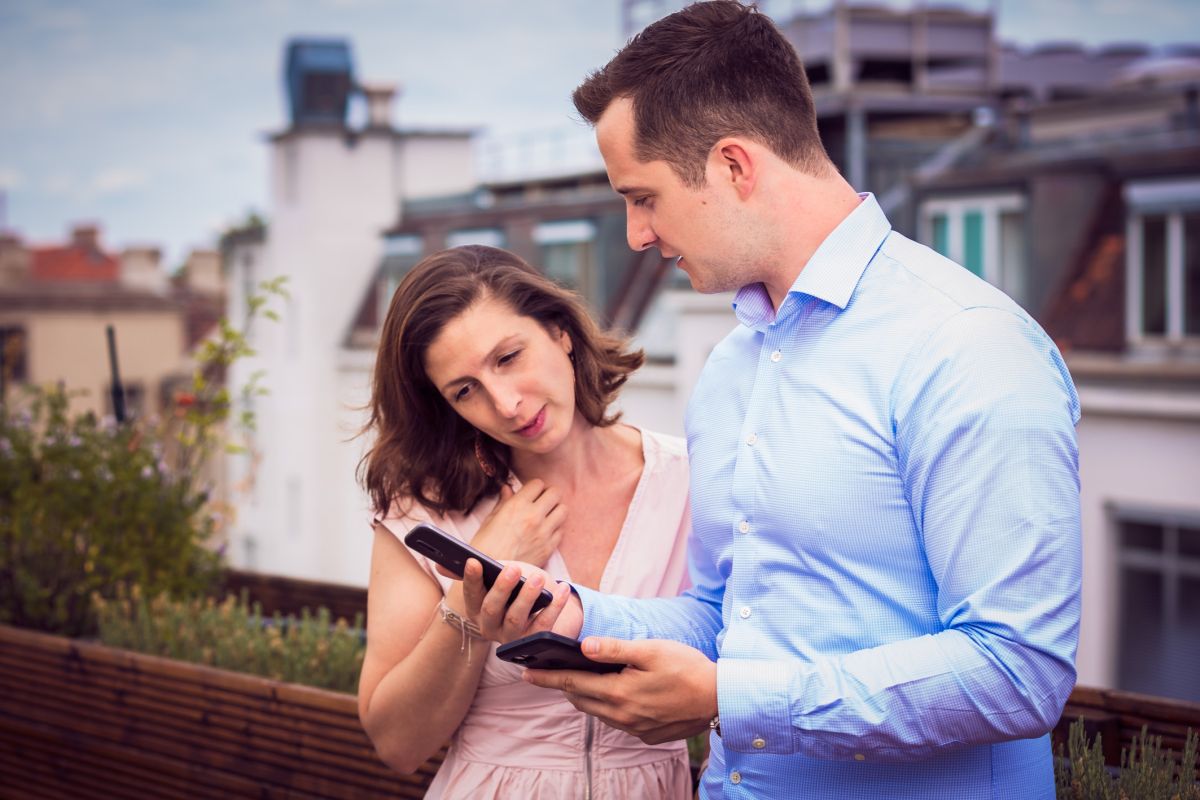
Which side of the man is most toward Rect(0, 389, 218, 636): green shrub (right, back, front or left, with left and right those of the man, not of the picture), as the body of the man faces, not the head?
right

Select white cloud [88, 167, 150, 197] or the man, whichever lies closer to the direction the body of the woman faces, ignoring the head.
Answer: the man

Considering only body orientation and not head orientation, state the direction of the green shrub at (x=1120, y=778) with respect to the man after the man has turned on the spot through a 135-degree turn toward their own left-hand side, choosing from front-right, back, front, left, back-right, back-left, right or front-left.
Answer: front-left

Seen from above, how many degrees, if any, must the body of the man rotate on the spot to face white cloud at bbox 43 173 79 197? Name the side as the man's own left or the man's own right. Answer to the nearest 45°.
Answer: approximately 90° to the man's own right

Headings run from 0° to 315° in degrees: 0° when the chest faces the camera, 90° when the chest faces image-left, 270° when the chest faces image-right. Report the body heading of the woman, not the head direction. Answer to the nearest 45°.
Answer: approximately 0°

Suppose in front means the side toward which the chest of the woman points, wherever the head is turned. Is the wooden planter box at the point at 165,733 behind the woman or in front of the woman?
behind

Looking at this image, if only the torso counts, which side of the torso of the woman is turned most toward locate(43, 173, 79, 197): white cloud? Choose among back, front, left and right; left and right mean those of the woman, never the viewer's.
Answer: back

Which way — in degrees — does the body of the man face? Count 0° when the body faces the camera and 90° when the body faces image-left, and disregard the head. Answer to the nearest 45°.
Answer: approximately 45°

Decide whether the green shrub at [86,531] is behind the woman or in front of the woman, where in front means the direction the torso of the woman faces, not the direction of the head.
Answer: behind

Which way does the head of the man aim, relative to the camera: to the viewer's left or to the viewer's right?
to the viewer's left
